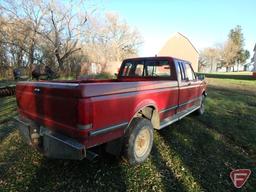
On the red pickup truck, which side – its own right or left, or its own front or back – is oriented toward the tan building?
front

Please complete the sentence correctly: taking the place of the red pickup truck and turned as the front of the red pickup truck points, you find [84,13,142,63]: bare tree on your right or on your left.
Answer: on your left

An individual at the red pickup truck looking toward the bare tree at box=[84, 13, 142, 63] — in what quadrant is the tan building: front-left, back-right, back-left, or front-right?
front-right

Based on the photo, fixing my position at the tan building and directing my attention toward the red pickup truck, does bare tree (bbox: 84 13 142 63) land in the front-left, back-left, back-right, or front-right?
front-right

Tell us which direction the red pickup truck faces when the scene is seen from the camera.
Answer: facing away from the viewer and to the right of the viewer
